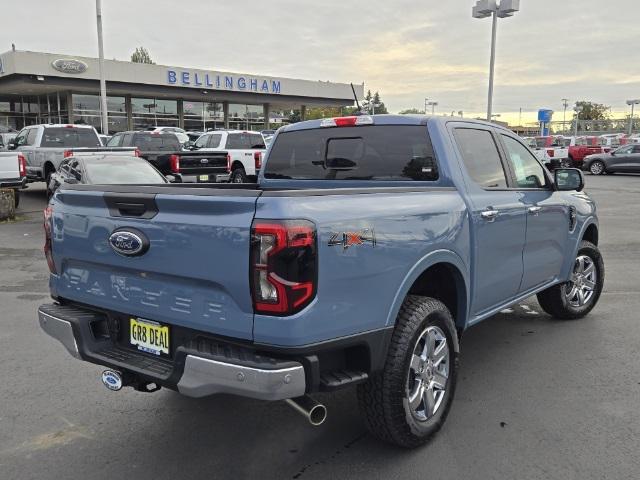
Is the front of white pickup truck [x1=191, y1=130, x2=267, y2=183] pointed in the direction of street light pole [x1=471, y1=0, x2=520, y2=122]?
no

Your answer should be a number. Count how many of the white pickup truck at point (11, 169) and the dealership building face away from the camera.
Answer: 1

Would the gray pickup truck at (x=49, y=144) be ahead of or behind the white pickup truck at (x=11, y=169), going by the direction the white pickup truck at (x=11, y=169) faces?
ahead

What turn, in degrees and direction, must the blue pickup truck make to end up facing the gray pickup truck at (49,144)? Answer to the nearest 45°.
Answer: approximately 90° to its left

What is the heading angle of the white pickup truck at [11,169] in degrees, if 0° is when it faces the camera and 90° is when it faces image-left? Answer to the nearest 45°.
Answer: approximately 180°

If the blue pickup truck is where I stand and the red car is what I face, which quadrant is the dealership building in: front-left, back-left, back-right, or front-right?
front-left

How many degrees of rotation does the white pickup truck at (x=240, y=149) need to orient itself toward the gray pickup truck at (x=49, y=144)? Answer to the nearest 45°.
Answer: approximately 45° to its left

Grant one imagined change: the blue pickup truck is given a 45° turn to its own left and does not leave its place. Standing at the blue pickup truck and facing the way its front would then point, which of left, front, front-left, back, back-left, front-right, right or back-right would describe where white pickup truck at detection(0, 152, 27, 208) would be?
front-left

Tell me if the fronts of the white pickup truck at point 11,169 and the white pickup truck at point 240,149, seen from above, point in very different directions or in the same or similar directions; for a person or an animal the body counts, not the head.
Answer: same or similar directions

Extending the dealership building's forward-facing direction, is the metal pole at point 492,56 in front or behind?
in front

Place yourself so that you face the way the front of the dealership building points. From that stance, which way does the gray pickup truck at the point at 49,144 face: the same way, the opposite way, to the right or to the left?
the opposite way

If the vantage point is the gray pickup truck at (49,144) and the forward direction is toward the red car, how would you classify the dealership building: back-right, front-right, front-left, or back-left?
front-left

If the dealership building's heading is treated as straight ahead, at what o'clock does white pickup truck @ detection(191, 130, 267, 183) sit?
The white pickup truck is roughly at 1 o'clock from the dealership building.

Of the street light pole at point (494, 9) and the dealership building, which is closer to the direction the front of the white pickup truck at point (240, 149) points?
the dealership building

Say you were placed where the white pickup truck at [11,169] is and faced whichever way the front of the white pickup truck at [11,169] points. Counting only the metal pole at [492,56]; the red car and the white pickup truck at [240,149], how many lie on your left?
0

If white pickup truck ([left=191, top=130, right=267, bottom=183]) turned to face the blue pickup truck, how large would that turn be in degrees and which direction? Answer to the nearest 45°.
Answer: approximately 135° to its left

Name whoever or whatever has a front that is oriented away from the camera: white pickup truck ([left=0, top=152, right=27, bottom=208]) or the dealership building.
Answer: the white pickup truck

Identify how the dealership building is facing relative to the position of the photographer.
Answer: facing the viewer and to the right of the viewer

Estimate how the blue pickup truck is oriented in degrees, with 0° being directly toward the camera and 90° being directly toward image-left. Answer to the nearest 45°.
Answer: approximately 225°

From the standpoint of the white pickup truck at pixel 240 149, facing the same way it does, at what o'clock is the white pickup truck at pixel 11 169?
the white pickup truck at pixel 11 169 is roughly at 9 o'clock from the white pickup truck at pixel 240 149.

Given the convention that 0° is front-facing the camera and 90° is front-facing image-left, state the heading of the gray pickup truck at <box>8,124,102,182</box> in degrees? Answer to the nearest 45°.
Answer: approximately 135°

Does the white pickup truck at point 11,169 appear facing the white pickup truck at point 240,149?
no

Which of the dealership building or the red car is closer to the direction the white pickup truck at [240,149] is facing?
the dealership building
